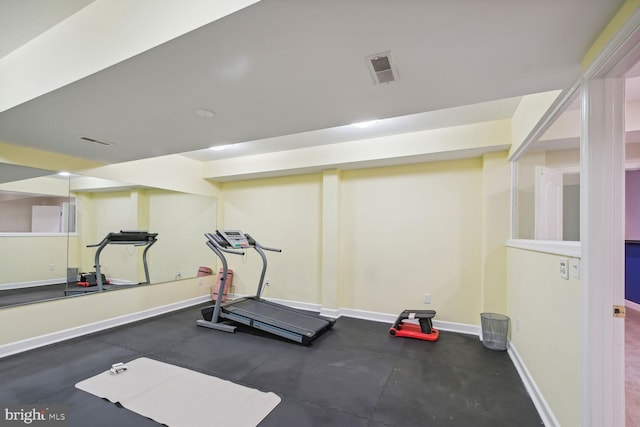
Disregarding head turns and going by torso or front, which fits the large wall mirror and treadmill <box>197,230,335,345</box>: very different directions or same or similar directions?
very different directions

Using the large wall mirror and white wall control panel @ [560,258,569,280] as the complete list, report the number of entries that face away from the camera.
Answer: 0

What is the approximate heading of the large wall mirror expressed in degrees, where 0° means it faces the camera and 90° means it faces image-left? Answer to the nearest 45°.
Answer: approximately 315°

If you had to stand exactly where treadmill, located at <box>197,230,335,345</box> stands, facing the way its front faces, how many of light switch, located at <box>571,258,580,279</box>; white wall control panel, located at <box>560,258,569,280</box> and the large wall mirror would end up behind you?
2

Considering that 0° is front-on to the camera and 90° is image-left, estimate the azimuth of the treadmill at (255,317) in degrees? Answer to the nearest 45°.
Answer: approximately 135°

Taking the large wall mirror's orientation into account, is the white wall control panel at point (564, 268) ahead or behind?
ahead

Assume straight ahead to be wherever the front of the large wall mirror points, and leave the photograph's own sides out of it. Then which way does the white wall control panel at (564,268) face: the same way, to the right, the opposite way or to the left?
the opposite way

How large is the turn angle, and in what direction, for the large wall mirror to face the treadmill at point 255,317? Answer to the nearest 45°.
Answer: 0° — it already faces it

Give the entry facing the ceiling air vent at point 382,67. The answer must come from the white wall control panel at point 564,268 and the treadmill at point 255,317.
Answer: the white wall control panel

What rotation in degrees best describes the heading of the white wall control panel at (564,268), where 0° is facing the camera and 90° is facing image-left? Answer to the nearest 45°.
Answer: approximately 45°
